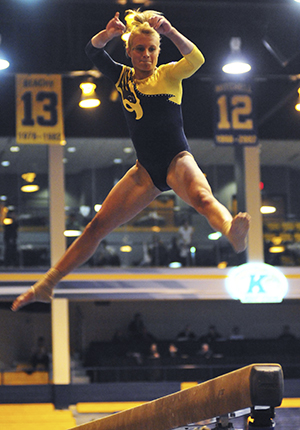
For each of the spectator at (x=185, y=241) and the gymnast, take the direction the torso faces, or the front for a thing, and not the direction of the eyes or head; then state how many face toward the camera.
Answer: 2

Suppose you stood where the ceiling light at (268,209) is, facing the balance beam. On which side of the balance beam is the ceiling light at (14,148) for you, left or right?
right

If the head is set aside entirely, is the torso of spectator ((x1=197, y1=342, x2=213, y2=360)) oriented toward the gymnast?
yes

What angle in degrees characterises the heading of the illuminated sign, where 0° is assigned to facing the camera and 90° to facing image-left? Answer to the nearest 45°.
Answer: approximately 0°

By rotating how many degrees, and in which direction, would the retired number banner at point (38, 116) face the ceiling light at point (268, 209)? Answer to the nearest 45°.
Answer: approximately 135° to its left

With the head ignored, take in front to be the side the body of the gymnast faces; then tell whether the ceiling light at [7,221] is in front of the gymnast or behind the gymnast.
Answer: behind

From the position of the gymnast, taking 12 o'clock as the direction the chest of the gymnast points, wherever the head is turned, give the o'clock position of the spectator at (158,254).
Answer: The spectator is roughly at 6 o'clock from the gymnast.
